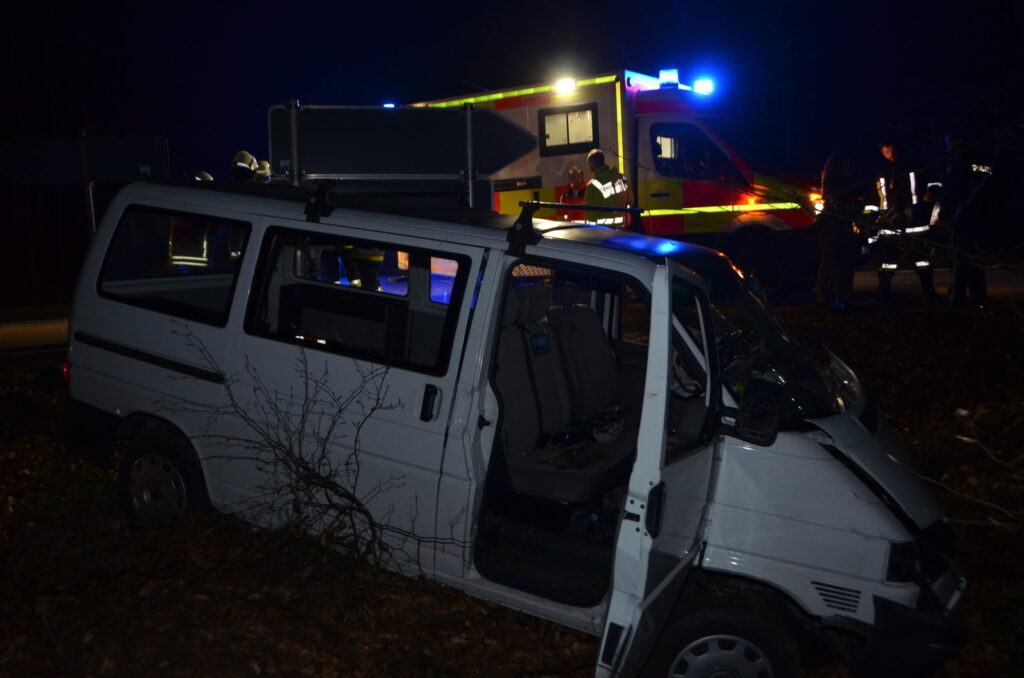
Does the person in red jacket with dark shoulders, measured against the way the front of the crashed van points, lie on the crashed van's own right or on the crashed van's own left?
on the crashed van's own left

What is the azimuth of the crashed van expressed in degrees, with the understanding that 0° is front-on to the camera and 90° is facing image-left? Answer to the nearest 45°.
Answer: approximately 315°

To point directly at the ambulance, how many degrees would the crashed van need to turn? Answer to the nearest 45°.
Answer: approximately 135° to its left
